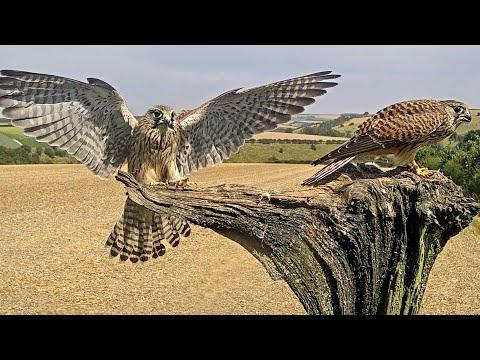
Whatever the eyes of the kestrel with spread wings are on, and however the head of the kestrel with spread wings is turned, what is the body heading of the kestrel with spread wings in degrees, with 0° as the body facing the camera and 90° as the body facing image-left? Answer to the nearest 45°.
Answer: approximately 0°

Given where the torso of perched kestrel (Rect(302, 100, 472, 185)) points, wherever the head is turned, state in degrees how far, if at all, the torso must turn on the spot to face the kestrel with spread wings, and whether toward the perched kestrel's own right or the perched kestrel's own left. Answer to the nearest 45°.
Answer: approximately 180°

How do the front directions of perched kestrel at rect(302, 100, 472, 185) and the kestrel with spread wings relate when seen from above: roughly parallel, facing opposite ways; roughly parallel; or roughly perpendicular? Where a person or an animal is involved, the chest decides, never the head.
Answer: roughly perpendicular

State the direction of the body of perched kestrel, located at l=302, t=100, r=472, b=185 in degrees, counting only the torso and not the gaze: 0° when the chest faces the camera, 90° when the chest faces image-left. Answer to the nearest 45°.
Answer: approximately 270°

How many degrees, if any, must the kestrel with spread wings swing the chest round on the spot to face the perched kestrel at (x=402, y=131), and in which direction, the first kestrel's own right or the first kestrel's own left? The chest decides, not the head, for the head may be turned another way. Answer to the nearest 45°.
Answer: approximately 90° to the first kestrel's own left

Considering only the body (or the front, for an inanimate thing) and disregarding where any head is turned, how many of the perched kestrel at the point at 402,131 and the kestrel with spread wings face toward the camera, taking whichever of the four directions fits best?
1
